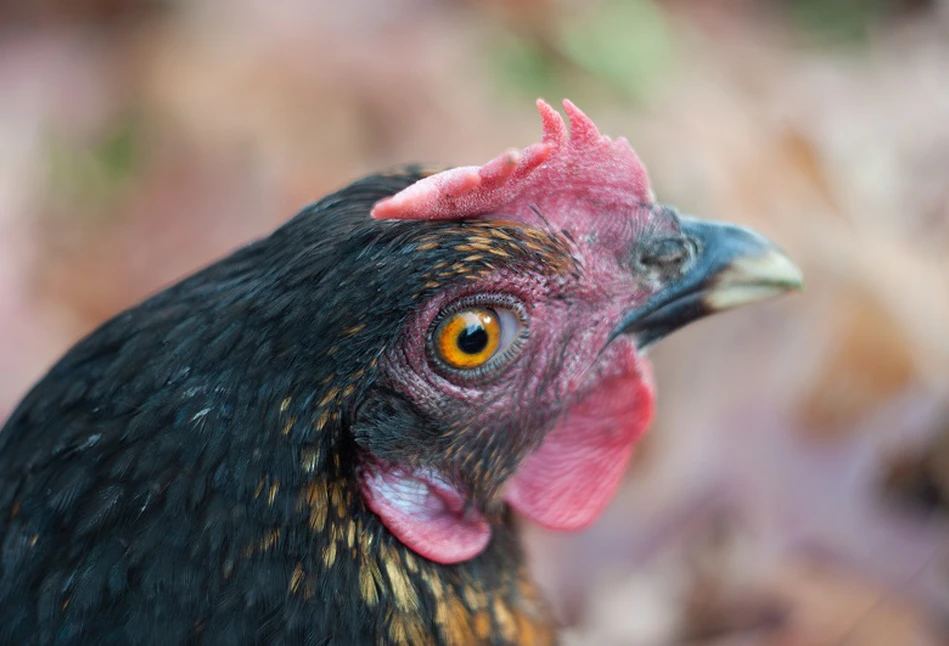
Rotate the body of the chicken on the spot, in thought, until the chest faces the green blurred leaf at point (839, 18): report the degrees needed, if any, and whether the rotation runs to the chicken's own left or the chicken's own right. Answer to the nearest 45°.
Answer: approximately 45° to the chicken's own left

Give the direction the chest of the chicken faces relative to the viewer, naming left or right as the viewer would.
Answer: facing to the right of the viewer
